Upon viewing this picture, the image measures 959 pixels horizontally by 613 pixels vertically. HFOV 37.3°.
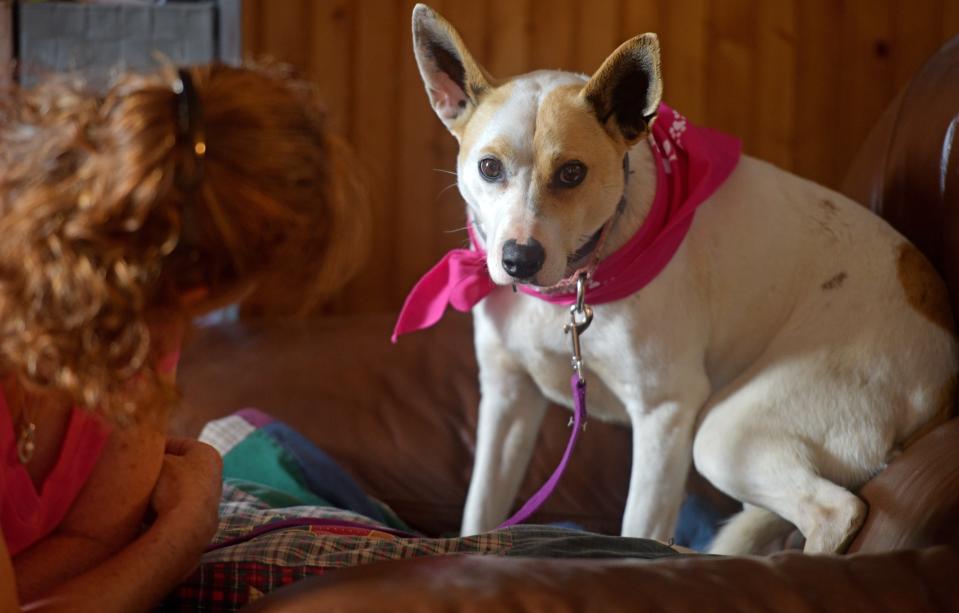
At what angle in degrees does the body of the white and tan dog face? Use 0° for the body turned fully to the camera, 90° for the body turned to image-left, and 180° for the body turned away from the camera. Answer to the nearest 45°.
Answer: approximately 45°
